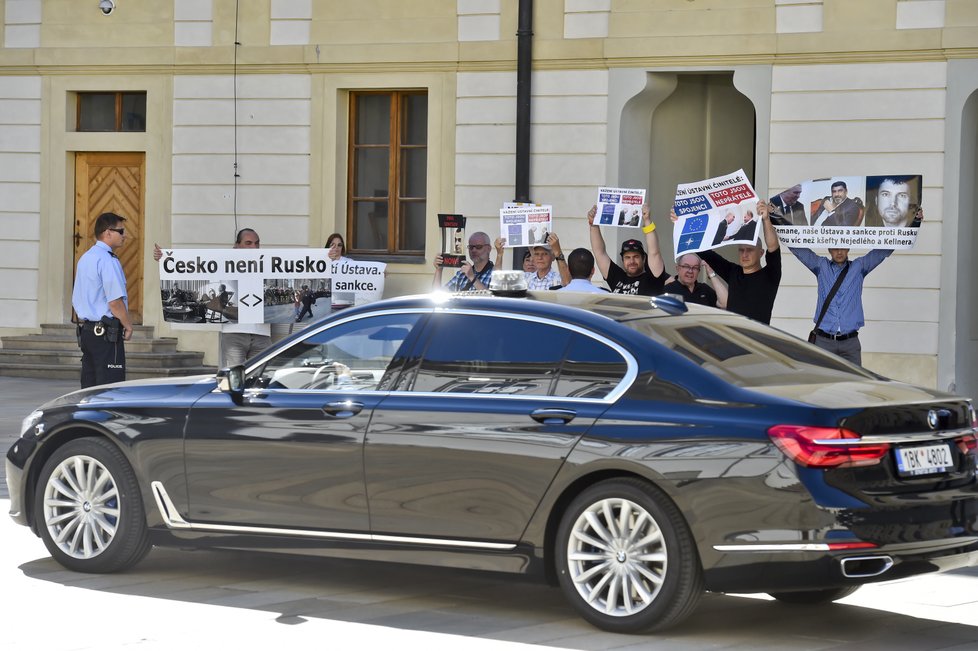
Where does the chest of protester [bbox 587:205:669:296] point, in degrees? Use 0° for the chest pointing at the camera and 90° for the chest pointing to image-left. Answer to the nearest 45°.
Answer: approximately 0°

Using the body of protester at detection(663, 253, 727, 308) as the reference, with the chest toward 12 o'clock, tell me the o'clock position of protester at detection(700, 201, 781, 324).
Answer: protester at detection(700, 201, 781, 324) is roughly at 9 o'clock from protester at detection(663, 253, 727, 308).

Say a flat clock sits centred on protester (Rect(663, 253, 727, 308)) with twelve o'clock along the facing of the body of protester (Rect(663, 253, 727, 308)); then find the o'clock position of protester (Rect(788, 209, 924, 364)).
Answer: protester (Rect(788, 209, 924, 364)) is roughly at 8 o'clock from protester (Rect(663, 253, 727, 308)).

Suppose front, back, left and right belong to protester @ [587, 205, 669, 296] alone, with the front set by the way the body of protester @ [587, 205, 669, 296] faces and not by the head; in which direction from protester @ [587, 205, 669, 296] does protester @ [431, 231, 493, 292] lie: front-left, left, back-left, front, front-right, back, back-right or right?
back-right

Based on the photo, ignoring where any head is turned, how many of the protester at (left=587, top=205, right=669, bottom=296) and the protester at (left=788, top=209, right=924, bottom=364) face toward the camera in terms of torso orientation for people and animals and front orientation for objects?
2

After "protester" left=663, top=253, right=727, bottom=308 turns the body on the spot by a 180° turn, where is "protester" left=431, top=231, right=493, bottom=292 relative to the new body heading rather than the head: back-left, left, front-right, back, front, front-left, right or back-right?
front-left

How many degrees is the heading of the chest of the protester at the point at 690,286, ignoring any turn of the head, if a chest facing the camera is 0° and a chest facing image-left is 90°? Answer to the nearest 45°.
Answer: approximately 0°

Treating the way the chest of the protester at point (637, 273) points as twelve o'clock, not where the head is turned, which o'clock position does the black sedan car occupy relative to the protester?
The black sedan car is roughly at 12 o'clock from the protester.

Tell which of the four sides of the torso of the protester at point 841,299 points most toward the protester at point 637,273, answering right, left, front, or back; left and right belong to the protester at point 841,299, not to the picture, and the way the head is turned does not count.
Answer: right
